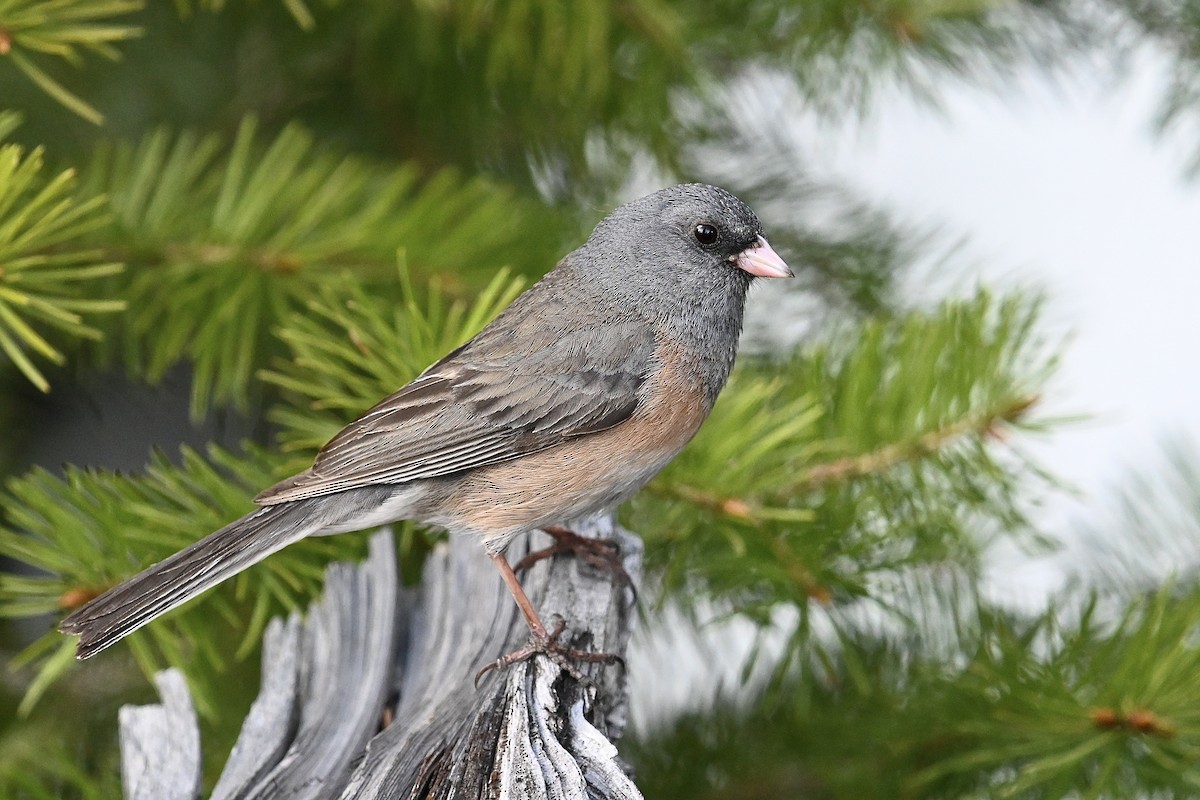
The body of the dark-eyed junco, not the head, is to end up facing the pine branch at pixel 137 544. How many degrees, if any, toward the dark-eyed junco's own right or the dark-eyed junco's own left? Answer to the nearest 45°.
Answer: approximately 180°

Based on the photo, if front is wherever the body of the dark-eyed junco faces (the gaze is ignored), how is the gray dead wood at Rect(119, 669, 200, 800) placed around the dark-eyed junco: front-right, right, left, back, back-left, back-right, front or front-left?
back

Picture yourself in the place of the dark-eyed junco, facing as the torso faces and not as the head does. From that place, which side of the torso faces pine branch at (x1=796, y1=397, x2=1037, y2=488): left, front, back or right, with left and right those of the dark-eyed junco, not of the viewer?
front

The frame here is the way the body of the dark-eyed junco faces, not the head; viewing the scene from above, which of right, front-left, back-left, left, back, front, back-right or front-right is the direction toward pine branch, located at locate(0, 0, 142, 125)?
back-right

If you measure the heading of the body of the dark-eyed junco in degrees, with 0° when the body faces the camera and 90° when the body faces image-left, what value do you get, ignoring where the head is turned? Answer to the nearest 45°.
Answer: approximately 270°
